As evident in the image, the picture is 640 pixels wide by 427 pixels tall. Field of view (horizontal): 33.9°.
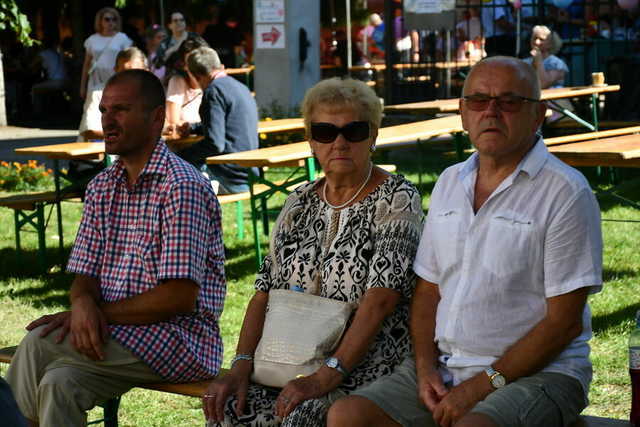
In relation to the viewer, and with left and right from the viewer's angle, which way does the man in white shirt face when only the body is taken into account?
facing the viewer and to the left of the viewer

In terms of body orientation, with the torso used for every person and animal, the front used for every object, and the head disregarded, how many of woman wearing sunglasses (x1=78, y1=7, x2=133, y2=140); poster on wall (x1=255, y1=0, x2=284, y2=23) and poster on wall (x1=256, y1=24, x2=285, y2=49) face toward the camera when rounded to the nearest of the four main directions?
3

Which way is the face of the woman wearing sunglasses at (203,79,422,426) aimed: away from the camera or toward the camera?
toward the camera

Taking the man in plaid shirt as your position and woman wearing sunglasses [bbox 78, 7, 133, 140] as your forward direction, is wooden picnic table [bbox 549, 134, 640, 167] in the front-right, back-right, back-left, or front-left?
front-right

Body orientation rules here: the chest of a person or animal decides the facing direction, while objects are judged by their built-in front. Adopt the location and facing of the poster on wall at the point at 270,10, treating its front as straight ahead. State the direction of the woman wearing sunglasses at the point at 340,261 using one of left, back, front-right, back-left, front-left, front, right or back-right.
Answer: front

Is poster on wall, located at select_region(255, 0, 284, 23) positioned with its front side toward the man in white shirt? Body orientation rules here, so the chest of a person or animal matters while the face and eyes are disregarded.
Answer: yes

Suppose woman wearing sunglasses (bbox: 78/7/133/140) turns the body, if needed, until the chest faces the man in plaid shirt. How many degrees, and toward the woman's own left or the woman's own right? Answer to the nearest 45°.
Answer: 0° — they already face them

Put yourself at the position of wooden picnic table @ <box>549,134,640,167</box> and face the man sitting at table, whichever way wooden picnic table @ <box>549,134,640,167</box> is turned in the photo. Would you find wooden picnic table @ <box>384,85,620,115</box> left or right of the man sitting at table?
right

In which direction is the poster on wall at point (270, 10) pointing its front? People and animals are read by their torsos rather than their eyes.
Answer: toward the camera

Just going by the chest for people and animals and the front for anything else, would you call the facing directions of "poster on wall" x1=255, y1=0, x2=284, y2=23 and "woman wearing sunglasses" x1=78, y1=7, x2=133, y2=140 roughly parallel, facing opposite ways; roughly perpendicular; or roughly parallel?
roughly parallel

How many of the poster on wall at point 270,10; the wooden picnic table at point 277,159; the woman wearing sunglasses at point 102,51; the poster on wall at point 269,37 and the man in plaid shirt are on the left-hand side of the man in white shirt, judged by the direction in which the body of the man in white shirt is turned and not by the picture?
0

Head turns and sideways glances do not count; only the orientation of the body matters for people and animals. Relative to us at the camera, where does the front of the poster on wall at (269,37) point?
facing the viewer

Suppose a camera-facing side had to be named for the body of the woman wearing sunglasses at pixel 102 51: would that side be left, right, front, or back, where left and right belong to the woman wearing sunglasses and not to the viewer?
front

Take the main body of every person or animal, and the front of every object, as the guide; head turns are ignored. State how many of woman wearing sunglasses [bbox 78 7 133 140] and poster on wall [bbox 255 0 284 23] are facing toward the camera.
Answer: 2

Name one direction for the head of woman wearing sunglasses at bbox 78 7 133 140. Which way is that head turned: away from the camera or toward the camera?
toward the camera
